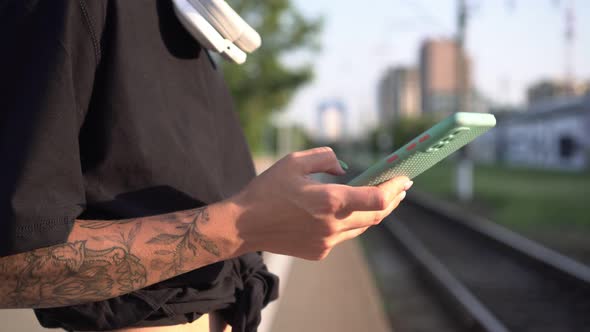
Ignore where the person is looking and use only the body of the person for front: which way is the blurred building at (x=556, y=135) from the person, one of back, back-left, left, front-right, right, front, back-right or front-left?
front-left

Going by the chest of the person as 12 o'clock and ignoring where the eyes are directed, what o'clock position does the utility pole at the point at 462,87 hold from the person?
The utility pole is roughly at 10 o'clock from the person.

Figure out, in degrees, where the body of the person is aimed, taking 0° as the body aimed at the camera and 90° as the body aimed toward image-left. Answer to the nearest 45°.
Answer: approximately 270°

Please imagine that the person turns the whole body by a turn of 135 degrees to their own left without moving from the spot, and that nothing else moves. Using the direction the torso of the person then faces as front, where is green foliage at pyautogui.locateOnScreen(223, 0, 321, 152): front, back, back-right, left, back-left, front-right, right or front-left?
front-right
